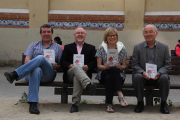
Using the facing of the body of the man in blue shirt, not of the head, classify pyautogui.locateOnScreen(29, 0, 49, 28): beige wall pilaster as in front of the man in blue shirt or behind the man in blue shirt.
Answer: behind

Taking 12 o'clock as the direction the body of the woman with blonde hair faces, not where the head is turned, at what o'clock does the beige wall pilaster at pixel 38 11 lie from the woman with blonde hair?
The beige wall pilaster is roughly at 5 o'clock from the woman with blonde hair.

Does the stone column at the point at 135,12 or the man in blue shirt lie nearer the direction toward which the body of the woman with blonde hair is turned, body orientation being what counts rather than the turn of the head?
the man in blue shirt

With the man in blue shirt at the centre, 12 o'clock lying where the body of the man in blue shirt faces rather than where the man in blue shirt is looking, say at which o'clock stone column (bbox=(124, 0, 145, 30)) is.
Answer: The stone column is roughly at 7 o'clock from the man in blue shirt.

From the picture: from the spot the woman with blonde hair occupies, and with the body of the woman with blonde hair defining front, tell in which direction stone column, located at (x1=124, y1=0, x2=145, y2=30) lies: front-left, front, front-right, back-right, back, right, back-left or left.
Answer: back

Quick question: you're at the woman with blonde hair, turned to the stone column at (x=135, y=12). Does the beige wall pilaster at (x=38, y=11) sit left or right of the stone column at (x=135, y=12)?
left

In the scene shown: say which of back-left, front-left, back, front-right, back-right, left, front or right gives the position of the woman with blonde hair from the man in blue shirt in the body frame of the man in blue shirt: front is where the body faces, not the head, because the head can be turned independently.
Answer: left

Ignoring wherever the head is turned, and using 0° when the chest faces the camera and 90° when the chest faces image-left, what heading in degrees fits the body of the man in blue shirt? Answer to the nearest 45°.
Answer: approximately 0°

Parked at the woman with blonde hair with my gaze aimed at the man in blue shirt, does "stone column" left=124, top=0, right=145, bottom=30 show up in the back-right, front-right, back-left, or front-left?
back-right

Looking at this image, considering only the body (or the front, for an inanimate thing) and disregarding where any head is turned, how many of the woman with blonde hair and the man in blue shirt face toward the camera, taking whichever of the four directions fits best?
2
